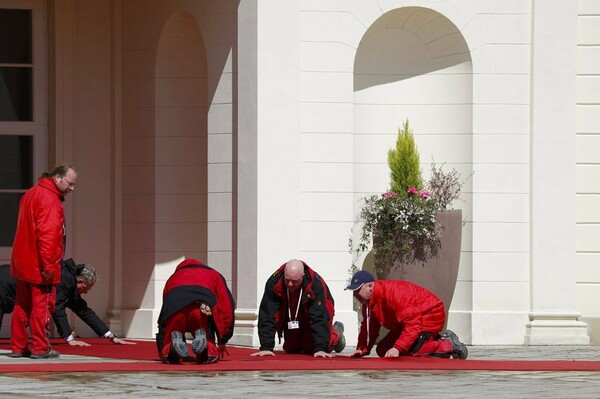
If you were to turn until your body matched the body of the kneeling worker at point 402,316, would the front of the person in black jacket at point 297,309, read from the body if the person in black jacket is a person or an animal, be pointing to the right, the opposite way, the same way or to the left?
to the left

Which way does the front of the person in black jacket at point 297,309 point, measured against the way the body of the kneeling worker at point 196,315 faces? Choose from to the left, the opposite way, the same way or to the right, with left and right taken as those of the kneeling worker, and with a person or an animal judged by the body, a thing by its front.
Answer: the opposite way

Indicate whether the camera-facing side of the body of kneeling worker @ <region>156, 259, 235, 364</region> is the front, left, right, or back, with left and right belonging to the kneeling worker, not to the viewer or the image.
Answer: back

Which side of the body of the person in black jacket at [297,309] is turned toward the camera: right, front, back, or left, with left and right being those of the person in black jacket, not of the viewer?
front

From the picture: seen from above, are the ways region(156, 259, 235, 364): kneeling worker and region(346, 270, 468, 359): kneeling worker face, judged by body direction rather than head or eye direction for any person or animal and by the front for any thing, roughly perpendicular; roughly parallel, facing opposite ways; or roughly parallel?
roughly perpendicular

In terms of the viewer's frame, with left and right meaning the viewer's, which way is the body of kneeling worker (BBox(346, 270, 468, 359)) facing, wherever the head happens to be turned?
facing to the left of the viewer

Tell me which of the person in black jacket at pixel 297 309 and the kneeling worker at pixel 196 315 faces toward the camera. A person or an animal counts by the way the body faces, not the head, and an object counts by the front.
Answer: the person in black jacket

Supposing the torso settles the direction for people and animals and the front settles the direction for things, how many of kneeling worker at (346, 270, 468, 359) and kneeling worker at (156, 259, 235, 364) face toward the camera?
0

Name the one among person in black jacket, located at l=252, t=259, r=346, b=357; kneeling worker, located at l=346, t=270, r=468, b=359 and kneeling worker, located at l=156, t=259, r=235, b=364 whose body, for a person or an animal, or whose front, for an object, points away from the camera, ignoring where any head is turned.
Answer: kneeling worker, located at l=156, t=259, r=235, b=364

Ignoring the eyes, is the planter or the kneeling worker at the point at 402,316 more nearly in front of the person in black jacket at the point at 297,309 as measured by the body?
the kneeling worker
